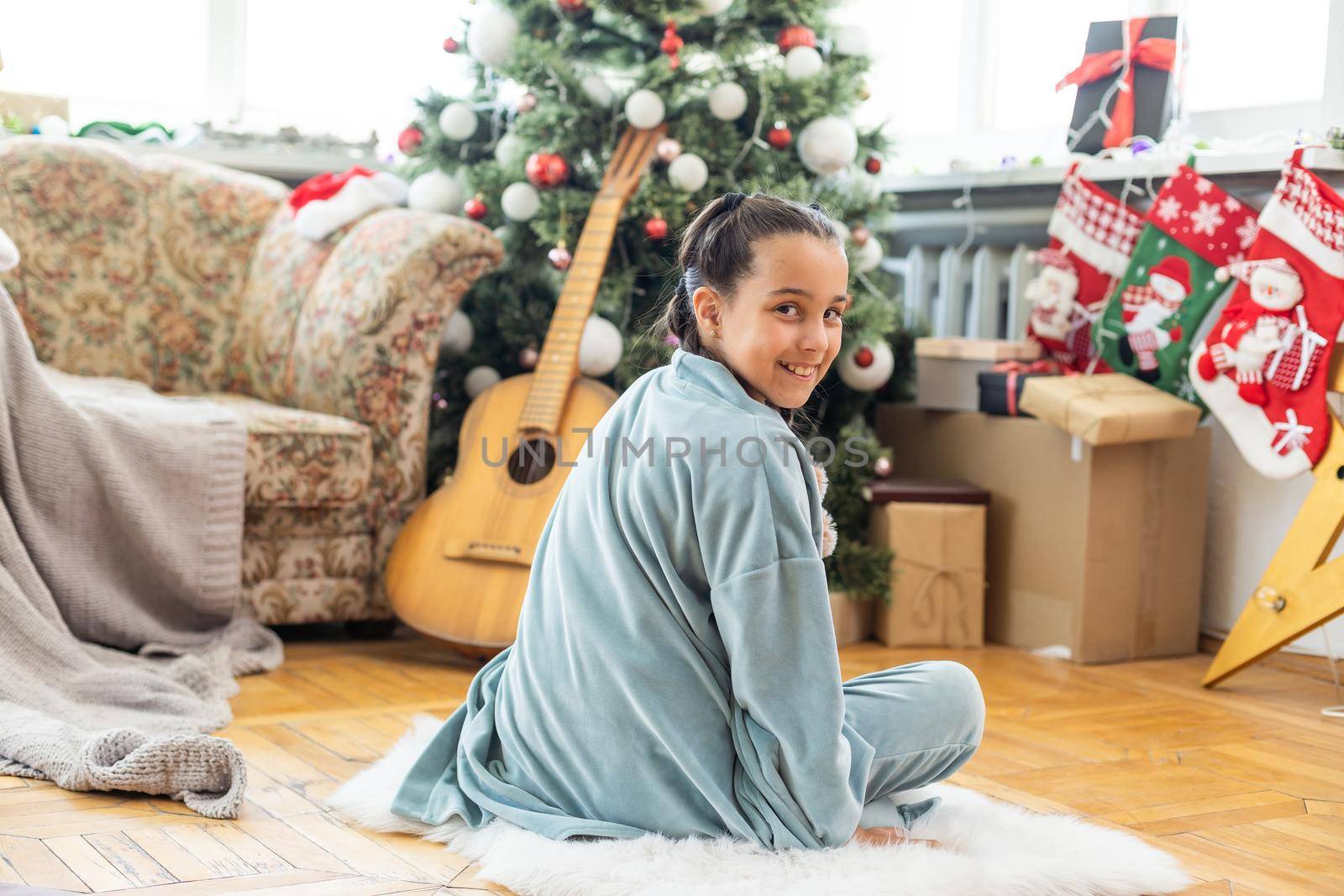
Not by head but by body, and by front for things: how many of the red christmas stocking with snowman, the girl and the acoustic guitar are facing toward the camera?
2

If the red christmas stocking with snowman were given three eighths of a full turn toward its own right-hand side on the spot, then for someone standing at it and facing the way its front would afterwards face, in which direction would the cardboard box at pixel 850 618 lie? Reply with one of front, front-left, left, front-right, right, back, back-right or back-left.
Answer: front-left

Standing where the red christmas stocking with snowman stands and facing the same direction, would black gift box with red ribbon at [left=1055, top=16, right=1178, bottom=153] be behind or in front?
behind

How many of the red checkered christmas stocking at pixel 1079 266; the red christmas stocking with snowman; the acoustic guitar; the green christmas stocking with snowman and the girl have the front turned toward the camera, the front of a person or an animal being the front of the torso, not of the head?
4

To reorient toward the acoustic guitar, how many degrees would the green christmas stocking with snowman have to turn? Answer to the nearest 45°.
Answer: approximately 45° to its right

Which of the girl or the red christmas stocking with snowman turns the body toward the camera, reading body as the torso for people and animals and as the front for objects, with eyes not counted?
the red christmas stocking with snowman

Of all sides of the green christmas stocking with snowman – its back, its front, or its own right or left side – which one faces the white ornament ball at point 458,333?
right

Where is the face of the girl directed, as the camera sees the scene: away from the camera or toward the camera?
toward the camera

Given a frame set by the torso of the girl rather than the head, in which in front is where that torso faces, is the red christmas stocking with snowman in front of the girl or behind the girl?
in front

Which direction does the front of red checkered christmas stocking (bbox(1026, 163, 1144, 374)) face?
toward the camera

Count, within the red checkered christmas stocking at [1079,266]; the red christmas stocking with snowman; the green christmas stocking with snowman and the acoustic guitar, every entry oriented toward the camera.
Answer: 4

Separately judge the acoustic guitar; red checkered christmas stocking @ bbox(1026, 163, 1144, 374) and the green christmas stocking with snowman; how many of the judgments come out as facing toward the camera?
3

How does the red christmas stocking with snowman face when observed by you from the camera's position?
facing the viewer
